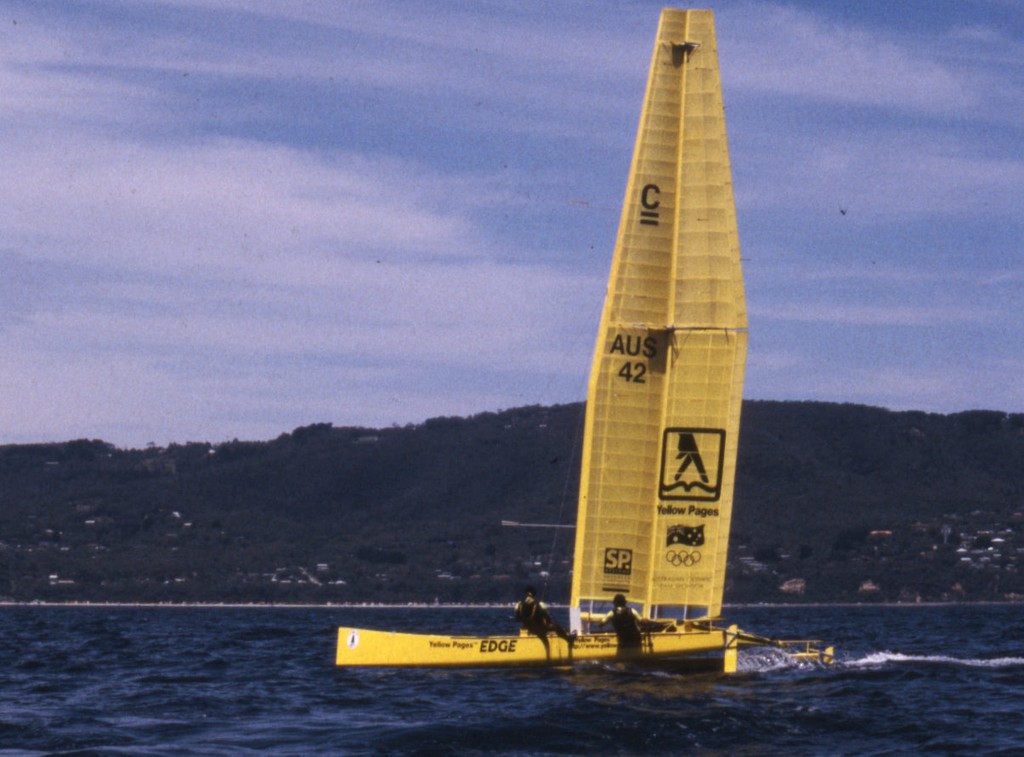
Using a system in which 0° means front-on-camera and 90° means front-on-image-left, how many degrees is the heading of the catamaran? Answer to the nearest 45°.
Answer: approximately 90°
